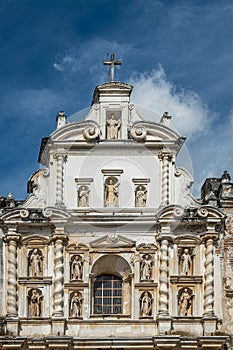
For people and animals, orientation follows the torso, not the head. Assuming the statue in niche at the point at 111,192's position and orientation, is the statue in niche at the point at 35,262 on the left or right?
on its right

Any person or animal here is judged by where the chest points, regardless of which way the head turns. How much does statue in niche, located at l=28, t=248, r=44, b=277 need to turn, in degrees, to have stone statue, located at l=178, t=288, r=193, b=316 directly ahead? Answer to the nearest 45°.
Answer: approximately 90° to its left

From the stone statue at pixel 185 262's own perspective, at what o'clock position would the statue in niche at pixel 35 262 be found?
The statue in niche is roughly at 3 o'clock from the stone statue.

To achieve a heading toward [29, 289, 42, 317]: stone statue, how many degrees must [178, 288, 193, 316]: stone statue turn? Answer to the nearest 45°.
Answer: approximately 90° to its right

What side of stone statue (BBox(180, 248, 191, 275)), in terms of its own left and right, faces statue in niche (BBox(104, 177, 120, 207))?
right
